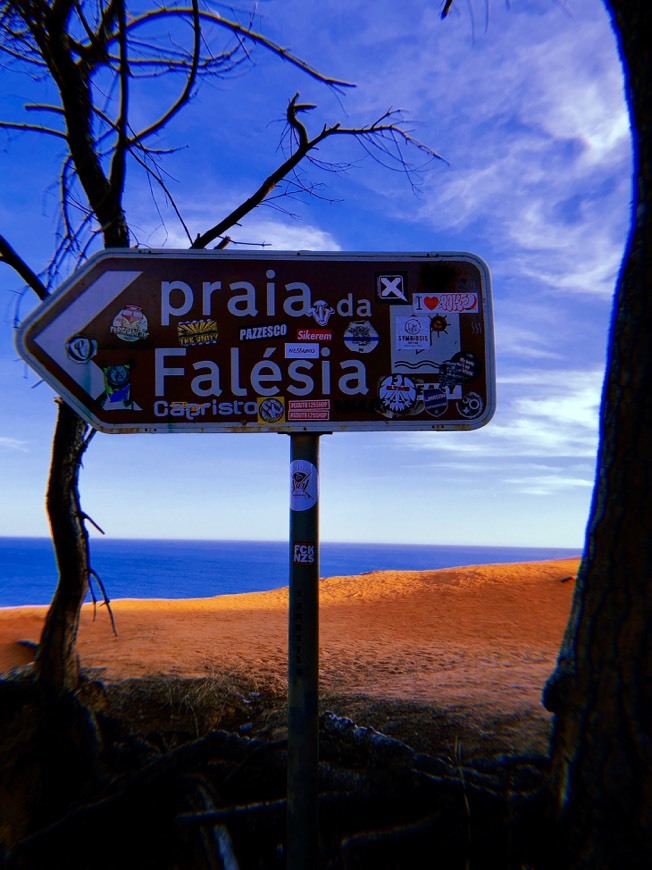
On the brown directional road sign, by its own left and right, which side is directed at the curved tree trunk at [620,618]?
left

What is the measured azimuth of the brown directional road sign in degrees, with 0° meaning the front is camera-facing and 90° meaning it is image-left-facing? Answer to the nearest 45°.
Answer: approximately 0°
